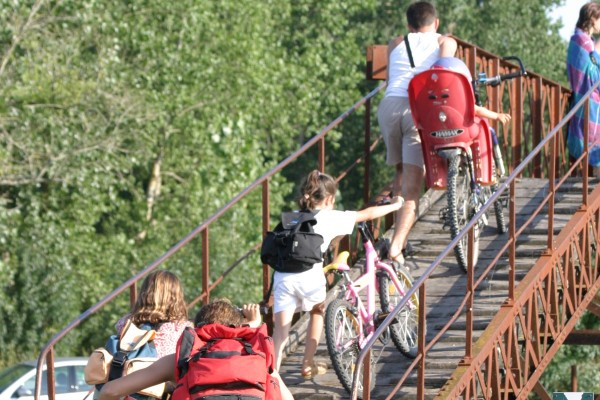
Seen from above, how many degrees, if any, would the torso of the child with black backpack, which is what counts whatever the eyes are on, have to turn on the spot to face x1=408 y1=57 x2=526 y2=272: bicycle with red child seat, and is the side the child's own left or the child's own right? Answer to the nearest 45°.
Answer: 0° — they already face it

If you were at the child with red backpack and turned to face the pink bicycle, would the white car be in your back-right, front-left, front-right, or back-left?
front-left

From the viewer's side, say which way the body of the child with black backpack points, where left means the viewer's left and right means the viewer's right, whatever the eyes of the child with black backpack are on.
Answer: facing away from the viewer and to the right of the viewer

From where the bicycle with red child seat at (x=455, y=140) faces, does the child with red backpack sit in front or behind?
behind

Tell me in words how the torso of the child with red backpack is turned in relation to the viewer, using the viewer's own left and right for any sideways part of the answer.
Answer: facing away from the viewer

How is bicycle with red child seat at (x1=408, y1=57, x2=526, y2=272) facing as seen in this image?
away from the camera

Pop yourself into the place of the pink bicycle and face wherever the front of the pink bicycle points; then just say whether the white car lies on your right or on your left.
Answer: on your left

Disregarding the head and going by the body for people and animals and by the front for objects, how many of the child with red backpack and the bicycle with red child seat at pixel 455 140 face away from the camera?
2
